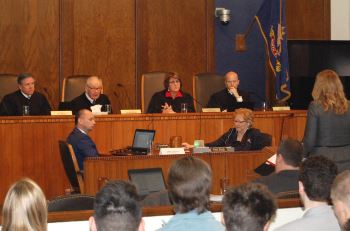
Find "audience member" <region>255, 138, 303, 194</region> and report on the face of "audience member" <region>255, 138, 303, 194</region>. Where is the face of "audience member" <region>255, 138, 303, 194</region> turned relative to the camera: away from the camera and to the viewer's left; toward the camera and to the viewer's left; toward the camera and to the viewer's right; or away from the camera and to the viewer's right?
away from the camera and to the viewer's left

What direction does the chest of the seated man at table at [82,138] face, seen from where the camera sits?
to the viewer's right

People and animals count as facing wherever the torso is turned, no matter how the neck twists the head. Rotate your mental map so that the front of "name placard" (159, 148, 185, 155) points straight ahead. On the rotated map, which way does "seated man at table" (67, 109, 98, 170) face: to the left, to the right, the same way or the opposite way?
to the left

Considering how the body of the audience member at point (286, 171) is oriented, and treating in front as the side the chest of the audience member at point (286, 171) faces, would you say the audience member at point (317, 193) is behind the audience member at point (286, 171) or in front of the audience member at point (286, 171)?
behind

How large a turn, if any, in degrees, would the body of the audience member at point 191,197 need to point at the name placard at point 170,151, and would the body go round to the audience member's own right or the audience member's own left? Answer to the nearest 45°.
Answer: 0° — they already face it

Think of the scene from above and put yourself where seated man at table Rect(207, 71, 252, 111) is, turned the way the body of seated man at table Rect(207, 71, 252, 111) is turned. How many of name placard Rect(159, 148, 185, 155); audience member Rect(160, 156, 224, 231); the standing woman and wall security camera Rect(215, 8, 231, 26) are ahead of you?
3

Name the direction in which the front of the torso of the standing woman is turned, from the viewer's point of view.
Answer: away from the camera

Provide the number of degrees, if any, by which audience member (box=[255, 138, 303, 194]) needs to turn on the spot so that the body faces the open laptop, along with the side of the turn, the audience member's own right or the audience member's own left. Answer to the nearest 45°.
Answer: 0° — they already face it

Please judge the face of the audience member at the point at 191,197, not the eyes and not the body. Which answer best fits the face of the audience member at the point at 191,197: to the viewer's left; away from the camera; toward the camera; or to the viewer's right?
away from the camera

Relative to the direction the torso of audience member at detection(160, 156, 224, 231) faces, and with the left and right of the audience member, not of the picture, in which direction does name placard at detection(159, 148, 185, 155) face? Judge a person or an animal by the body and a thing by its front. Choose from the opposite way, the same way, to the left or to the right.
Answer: the opposite way

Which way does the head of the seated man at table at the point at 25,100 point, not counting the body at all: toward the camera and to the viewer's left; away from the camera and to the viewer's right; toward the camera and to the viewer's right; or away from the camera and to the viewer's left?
toward the camera and to the viewer's right

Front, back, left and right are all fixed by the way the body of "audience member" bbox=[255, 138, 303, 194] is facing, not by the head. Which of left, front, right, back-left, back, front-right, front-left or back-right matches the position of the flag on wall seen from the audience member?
front-right

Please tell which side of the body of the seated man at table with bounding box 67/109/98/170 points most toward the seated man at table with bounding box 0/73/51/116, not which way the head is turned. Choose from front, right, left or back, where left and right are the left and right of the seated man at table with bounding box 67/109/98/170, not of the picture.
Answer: left
